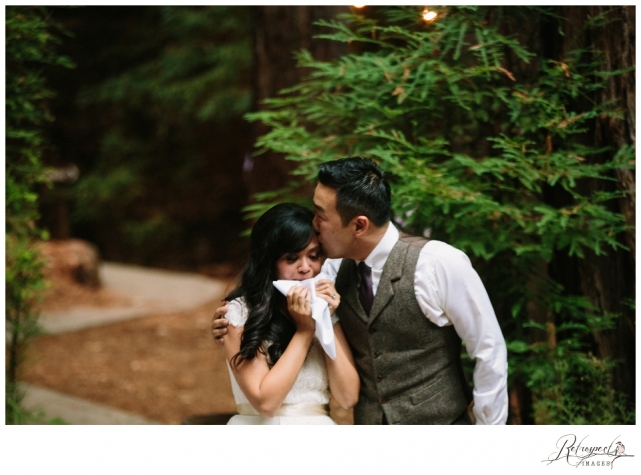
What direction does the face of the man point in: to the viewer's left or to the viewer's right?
to the viewer's left

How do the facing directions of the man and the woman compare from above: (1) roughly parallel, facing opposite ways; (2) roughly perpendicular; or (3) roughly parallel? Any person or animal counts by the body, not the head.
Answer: roughly perpendicular

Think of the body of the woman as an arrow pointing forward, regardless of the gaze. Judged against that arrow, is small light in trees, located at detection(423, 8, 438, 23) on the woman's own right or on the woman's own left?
on the woman's own left

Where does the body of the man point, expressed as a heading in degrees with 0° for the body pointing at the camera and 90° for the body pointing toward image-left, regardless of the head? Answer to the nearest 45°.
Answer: approximately 45°

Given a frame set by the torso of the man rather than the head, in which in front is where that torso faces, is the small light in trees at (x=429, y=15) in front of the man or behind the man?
behind

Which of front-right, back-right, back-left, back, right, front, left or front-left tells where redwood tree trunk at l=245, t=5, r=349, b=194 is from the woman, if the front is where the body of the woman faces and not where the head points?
back-left

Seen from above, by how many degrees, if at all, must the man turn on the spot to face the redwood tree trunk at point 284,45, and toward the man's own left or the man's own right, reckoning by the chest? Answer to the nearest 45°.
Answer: approximately 135° to the man's own right

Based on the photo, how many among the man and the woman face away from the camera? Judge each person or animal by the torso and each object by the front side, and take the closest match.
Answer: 0

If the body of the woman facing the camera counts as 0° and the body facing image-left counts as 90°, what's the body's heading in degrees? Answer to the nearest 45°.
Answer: approximately 315°
